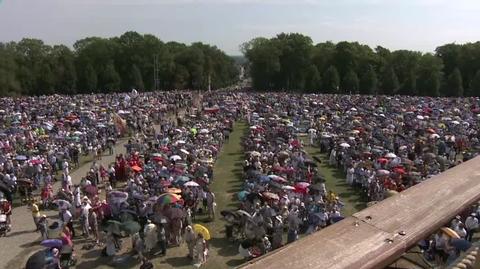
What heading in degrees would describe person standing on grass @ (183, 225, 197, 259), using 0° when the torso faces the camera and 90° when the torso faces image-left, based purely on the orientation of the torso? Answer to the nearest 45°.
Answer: approximately 0°

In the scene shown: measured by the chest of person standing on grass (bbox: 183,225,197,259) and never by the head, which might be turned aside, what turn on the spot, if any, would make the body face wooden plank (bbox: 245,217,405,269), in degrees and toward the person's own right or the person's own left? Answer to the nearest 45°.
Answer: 0° — they already face it

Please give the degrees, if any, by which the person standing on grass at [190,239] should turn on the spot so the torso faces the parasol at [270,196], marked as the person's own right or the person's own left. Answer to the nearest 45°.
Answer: approximately 135° to the person's own left

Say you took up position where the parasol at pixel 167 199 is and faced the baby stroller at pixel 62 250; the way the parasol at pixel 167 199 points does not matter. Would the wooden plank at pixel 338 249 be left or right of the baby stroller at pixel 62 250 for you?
left

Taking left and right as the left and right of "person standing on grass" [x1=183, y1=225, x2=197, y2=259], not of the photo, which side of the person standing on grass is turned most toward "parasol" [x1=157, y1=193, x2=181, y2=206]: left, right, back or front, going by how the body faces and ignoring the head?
back

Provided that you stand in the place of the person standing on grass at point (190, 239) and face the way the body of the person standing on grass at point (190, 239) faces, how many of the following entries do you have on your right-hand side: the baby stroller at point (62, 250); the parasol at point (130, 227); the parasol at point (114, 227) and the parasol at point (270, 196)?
3

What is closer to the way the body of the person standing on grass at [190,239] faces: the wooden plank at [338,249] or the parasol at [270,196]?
the wooden plank

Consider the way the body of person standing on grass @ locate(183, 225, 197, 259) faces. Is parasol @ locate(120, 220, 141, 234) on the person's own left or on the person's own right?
on the person's own right

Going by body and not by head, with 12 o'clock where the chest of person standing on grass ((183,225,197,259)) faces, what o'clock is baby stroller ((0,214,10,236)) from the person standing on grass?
The baby stroller is roughly at 4 o'clock from the person standing on grass.
